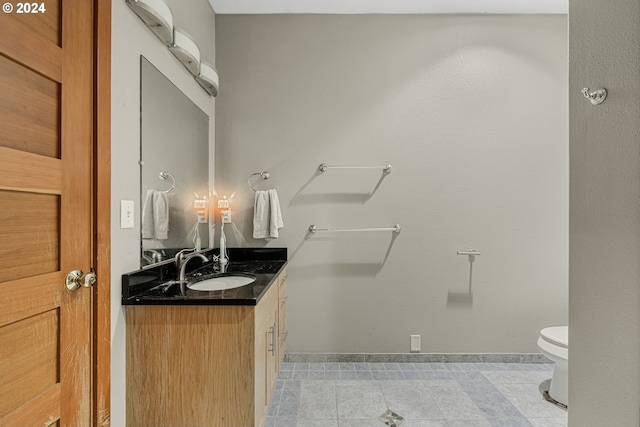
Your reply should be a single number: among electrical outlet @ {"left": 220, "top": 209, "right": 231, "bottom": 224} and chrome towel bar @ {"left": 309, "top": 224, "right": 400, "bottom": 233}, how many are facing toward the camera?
2

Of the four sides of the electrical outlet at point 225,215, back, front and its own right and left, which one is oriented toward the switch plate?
front

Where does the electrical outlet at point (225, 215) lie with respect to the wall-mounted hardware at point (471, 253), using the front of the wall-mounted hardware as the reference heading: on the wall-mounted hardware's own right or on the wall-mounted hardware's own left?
on the wall-mounted hardware's own right

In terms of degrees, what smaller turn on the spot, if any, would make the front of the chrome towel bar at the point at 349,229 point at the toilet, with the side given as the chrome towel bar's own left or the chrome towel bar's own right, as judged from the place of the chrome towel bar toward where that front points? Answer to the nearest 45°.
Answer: approximately 90° to the chrome towel bar's own left

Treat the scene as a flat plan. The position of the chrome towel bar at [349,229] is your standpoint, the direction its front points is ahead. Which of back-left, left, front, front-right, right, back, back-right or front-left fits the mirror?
front-right

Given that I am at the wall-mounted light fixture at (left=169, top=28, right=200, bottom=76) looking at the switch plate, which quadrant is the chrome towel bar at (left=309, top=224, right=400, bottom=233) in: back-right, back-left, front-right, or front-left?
back-left

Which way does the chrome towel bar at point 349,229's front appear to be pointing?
toward the camera

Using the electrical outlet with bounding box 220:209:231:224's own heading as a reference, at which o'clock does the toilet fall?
The toilet is roughly at 10 o'clock from the electrical outlet.

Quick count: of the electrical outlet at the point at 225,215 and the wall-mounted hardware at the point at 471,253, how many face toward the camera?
2

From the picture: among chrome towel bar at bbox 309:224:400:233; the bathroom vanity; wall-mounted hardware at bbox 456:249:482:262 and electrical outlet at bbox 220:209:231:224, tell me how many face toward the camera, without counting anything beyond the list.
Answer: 3

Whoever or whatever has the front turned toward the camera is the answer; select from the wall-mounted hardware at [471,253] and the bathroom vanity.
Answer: the wall-mounted hardware

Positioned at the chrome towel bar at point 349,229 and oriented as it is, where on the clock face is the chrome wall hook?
The chrome wall hook is roughly at 11 o'clock from the chrome towel bar.

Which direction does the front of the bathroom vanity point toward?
to the viewer's right

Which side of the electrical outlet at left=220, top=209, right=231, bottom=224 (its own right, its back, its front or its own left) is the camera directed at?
front

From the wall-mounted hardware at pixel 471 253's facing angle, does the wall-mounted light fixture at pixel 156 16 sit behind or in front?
in front

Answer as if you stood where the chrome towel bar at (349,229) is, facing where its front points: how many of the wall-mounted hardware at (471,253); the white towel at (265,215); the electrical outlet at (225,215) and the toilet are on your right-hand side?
2

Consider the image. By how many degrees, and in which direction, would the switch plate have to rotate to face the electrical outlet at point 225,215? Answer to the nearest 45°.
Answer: approximately 90° to its left
